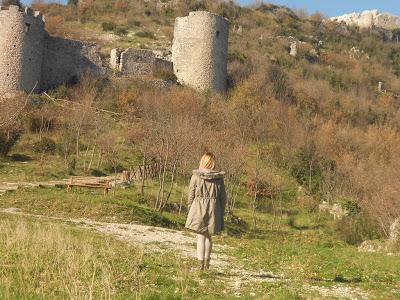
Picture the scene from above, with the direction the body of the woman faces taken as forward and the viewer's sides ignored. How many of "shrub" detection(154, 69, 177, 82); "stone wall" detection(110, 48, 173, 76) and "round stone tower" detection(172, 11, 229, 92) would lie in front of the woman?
3

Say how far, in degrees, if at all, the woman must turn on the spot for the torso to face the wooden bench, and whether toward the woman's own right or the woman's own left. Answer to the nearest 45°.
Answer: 0° — they already face it

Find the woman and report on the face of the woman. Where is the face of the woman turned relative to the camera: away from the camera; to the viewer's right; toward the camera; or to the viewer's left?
away from the camera

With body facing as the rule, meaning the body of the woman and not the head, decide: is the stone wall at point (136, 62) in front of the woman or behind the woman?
in front

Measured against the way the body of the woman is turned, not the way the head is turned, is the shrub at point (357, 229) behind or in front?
in front

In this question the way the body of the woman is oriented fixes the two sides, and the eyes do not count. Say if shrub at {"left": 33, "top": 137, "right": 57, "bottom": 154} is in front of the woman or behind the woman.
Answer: in front

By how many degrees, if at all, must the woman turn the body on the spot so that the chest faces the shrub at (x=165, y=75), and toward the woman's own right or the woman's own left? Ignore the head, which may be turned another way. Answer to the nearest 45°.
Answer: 0° — they already face it

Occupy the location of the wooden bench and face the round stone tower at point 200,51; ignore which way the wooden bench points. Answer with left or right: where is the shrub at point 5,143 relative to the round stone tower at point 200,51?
left

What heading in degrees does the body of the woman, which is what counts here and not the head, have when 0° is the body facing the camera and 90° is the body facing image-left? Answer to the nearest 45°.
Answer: approximately 180°

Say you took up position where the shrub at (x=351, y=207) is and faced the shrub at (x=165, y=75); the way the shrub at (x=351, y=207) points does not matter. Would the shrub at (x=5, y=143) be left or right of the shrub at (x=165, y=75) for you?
left
